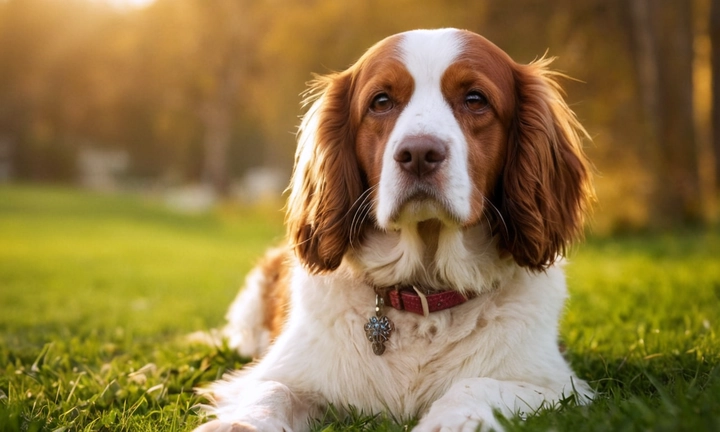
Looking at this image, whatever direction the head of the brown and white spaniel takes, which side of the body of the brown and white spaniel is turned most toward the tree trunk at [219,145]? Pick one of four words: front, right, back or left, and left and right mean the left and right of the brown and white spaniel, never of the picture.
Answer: back

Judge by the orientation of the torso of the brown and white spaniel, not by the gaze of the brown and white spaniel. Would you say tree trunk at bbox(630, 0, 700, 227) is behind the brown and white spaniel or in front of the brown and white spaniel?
behind

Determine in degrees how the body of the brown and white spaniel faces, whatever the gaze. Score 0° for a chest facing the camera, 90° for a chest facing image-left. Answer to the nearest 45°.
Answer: approximately 0°

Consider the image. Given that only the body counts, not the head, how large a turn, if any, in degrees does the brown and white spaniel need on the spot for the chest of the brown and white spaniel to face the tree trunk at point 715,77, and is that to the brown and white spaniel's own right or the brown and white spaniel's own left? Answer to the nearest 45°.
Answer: approximately 135° to the brown and white spaniel's own left
